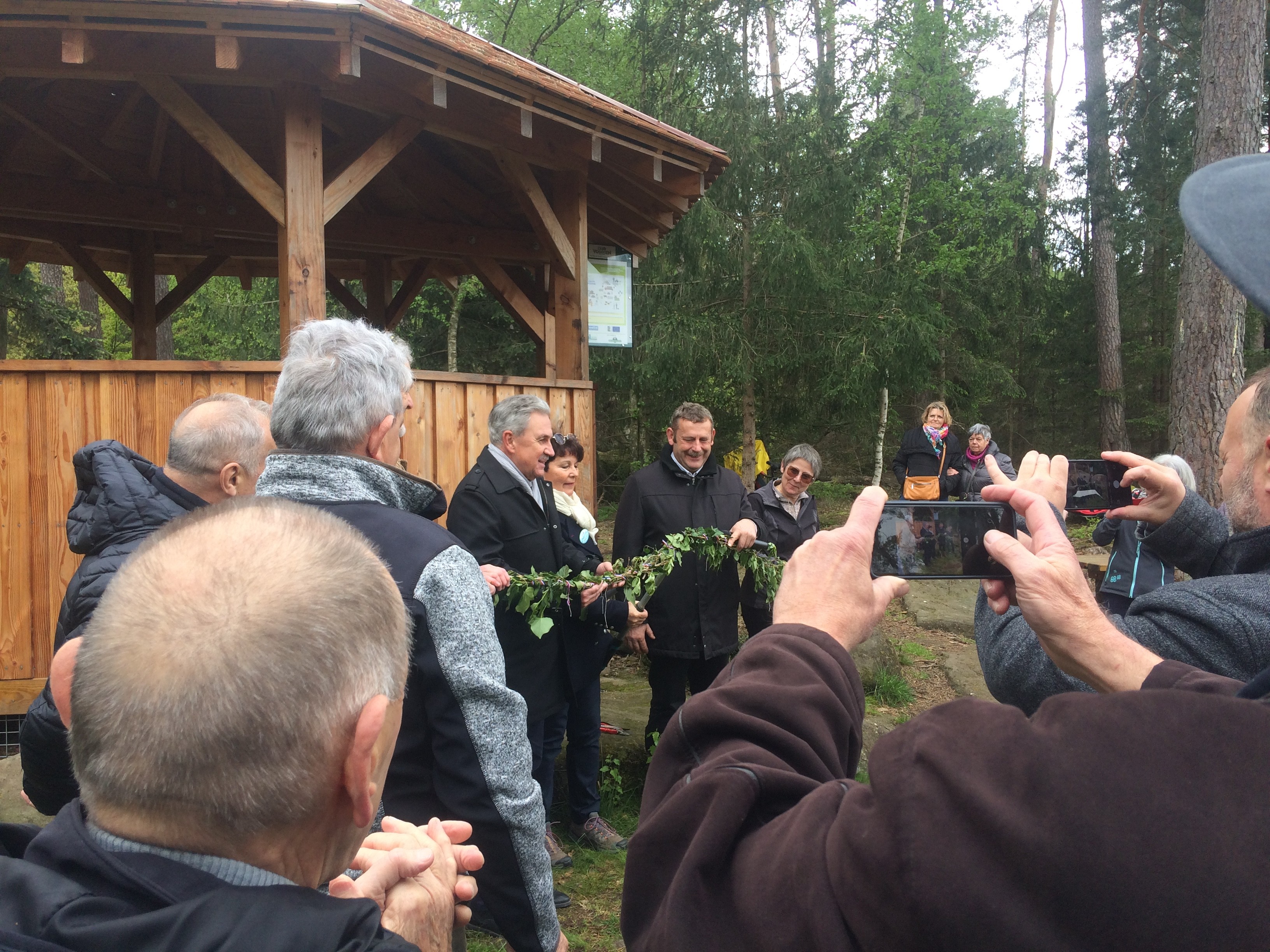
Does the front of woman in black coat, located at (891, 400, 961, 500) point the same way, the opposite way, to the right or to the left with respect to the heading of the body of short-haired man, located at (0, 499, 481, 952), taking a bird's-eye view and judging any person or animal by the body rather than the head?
the opposite way

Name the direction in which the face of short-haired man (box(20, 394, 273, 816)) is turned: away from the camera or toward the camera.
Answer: away from the camera

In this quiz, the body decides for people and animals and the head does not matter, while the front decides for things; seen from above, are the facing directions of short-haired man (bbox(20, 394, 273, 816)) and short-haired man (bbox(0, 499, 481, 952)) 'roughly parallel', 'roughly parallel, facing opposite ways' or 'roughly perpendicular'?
roughly parallel

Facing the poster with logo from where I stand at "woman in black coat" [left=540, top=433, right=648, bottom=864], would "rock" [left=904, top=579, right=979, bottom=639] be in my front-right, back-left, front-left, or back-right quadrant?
front-right

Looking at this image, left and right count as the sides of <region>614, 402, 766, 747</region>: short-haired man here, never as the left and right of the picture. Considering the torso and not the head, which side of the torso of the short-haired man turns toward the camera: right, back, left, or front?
front

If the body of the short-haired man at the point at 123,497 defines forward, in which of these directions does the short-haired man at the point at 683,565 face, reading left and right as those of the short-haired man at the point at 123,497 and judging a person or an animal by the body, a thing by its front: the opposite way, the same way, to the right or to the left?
the opposite way

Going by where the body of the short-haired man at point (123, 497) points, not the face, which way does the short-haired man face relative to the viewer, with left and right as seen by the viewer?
facing away from the viewer and to the right of the viewer

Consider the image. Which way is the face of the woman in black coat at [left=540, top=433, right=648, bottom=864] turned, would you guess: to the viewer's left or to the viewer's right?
to the viewer's right

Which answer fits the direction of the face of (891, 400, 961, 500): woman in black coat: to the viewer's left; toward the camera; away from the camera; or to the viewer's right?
toward the camera

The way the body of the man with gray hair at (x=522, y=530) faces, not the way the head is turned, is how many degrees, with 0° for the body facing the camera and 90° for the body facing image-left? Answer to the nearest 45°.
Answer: approximately 315°

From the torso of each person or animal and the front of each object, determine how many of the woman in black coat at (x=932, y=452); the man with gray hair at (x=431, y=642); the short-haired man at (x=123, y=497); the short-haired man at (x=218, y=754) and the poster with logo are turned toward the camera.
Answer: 2

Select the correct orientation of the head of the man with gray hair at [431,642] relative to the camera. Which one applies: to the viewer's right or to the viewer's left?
to the viewer's right

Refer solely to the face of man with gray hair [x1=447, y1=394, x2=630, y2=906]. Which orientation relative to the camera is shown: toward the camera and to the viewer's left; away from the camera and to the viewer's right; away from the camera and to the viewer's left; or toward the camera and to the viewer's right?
toward the camera and to the viewer's right

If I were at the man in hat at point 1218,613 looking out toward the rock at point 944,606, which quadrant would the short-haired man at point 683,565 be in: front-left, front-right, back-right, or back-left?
front-left

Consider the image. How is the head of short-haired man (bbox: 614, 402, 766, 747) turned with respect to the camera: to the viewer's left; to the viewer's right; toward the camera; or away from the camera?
toward the camera
